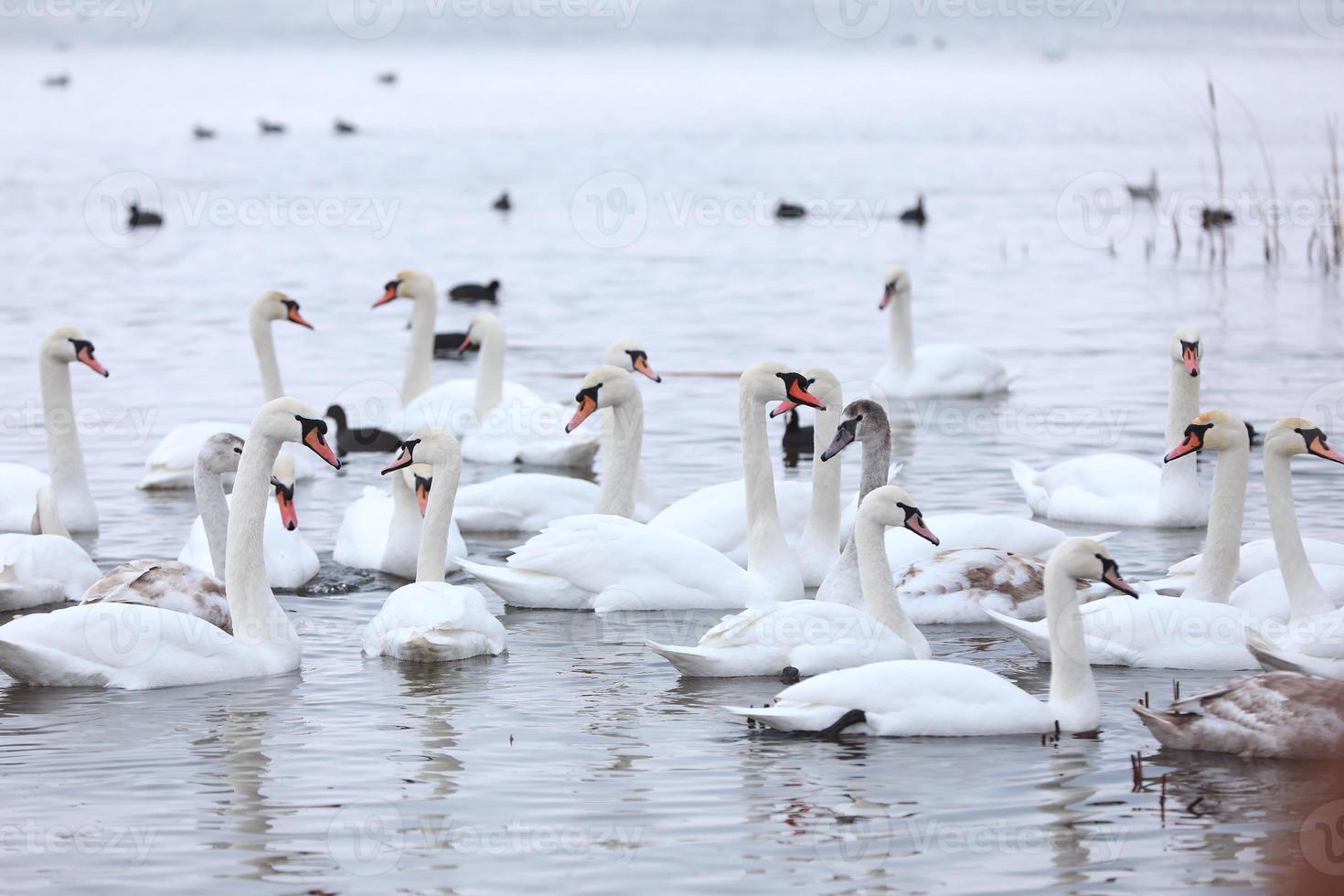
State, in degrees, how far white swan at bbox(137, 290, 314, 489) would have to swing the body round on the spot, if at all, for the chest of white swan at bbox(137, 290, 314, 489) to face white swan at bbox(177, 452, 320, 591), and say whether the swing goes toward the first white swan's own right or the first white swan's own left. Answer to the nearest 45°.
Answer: approximately 90° to the first white swan's own right

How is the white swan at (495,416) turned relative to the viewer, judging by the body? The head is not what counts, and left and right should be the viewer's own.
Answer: facing to the left of the viewer

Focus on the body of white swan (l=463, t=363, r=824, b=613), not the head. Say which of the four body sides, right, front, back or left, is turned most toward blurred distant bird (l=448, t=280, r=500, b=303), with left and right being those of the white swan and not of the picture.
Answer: left

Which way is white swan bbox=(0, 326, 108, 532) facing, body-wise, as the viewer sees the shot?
to the viewer's right

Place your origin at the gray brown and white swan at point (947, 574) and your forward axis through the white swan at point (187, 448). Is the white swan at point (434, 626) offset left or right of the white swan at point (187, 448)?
left

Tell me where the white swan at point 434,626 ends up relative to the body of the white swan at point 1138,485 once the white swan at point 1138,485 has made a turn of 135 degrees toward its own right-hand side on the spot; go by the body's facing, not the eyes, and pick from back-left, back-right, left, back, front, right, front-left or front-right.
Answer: front

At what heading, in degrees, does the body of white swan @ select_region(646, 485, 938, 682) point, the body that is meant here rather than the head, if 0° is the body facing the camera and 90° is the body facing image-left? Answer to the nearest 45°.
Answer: approximately 270°

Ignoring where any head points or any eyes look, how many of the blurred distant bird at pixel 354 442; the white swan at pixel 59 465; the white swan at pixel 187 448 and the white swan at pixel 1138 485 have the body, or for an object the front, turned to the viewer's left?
1

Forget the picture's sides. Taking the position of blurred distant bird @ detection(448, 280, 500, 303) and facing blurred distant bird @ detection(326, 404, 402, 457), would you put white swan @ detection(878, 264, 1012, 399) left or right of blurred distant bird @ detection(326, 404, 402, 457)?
left

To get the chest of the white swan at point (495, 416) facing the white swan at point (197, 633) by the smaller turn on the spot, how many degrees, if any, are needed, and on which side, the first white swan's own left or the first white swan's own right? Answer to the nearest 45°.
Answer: approximately 90° to the first white swan's own left

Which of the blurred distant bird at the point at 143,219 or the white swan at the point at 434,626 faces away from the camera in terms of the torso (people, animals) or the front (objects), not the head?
the white swan

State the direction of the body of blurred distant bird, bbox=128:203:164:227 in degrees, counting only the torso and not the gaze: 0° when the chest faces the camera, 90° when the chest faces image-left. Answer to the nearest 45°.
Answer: approximately 90°

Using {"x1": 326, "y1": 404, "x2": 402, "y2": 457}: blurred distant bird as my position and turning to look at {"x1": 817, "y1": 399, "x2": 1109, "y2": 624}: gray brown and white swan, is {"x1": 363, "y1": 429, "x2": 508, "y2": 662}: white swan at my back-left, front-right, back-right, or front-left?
front-right

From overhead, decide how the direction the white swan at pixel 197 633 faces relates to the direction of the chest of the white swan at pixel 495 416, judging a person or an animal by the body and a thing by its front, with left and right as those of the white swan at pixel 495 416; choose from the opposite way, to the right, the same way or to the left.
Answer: the opposite way

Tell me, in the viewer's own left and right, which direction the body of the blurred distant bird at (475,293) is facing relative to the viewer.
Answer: facing to the right of the viewer

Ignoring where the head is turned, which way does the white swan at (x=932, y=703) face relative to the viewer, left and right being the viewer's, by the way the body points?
facing to the right of the viewer

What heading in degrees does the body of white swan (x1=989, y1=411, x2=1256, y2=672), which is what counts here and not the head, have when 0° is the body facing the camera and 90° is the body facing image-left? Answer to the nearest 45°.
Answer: approximately 270°

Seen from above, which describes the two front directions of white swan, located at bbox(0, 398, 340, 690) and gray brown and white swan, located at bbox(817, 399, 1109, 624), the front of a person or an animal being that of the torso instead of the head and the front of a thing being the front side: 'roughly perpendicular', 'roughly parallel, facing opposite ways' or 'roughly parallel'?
roughly parallel, facing opposite ways

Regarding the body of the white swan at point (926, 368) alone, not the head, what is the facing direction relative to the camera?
to the viewer's left
